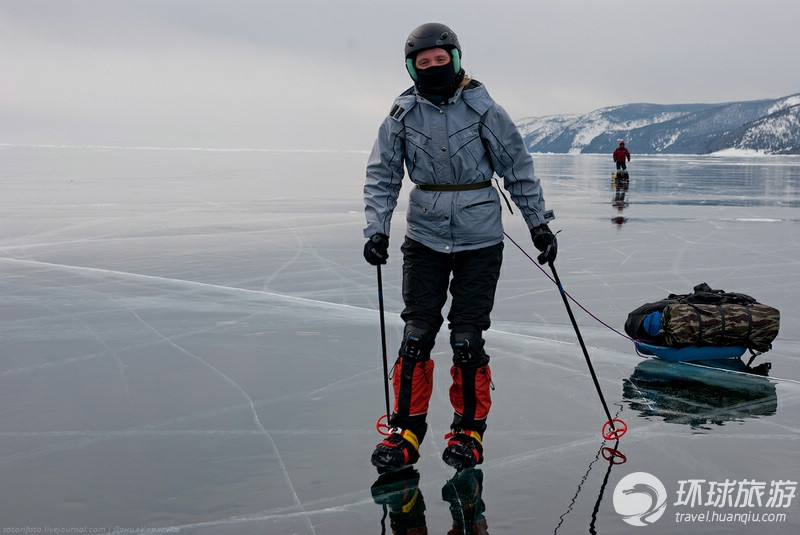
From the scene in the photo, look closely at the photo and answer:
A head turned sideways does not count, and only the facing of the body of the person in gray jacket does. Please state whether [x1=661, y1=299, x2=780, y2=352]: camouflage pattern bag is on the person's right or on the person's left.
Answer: on the person's left

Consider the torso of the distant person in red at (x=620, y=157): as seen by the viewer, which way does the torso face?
away from the camera

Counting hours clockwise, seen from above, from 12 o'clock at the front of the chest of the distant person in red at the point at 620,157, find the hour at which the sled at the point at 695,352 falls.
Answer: The sled is roughly at 6 o'clock from the distant person in red.

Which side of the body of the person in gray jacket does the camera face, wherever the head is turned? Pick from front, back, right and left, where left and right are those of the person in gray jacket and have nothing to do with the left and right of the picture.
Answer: front

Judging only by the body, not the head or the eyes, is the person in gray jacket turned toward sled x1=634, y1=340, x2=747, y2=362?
no

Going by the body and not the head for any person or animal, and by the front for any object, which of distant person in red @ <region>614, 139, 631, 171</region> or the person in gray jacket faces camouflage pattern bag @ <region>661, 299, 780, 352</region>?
the distant person in red

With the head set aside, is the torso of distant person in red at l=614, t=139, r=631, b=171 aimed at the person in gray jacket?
yes

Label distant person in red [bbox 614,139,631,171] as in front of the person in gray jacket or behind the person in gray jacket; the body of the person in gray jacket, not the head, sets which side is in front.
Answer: behind

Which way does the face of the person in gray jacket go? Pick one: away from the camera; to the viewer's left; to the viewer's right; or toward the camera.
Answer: toward the camera

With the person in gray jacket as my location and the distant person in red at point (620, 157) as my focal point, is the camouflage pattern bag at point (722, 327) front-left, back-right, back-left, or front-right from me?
front-right
